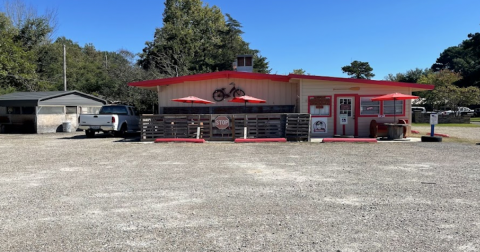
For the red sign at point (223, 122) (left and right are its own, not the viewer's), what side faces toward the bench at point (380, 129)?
left

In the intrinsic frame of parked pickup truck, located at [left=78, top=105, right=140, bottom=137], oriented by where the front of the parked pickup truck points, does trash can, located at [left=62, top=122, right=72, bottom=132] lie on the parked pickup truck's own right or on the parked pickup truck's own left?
on the parked pickup truck's own left

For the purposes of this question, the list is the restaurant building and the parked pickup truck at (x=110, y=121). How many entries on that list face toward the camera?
1

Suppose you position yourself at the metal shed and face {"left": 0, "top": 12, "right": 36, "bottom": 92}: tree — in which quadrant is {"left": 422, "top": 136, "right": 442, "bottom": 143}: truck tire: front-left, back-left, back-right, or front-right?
back-right

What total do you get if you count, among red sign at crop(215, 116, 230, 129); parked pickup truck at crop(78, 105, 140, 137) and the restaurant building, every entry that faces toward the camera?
2

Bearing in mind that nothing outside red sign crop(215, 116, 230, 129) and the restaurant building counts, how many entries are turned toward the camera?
2

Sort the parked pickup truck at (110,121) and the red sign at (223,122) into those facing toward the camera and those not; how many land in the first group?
1

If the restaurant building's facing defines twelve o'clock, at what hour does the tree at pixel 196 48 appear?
The tree is roughly at 5 o'clock from the restaurant building.

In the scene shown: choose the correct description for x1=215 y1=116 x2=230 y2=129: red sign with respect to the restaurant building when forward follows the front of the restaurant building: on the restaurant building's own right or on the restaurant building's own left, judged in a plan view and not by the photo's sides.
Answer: on the restaurant building's own right

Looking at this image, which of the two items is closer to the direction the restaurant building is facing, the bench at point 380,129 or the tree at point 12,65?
the bench

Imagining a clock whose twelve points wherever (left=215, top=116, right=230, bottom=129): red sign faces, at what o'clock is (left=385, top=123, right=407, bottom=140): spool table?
The spool table is roughly at 9 o'clock from the red sign.

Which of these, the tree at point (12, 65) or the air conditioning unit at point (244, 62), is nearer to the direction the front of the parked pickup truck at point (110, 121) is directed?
the air conditioning unit
